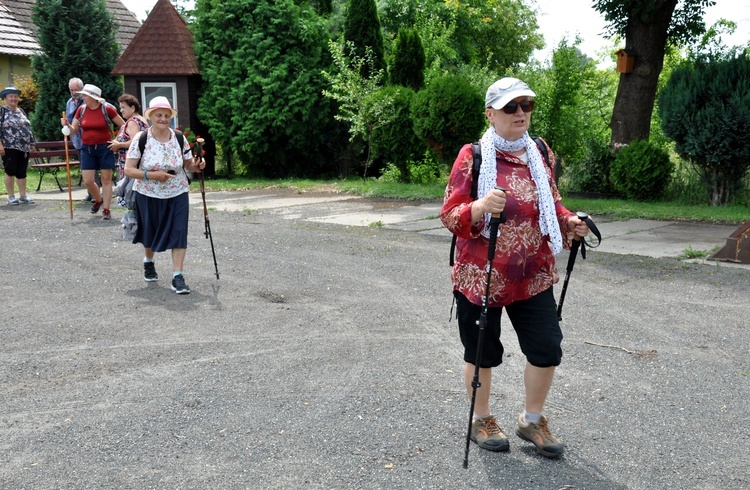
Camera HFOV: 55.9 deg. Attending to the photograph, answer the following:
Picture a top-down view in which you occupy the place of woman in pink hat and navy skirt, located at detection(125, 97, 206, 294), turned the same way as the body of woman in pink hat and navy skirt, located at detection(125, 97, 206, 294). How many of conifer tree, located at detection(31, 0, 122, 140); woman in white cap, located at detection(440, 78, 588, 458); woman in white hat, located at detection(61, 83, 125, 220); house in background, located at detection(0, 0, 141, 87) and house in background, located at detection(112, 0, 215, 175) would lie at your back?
4

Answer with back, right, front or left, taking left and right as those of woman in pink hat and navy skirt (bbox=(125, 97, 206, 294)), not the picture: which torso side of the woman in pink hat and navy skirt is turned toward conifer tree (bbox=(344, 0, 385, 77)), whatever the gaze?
back

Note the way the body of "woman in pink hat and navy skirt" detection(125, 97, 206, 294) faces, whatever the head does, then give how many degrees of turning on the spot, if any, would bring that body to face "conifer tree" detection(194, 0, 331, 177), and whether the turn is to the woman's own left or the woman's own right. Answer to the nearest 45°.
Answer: approximately 180°

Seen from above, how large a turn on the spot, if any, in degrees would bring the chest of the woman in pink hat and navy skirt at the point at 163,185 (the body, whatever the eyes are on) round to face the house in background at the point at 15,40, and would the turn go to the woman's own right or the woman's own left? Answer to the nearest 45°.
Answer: approximately 180°

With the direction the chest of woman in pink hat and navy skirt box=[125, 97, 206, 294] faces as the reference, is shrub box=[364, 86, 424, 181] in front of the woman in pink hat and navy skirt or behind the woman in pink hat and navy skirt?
behind

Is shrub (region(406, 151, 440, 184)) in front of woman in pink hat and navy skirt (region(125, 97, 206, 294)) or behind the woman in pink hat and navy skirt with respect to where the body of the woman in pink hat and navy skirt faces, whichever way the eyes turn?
behind

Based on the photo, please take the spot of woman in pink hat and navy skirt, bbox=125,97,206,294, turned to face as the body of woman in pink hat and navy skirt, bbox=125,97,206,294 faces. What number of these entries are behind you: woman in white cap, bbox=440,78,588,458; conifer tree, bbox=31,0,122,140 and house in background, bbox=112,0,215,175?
2

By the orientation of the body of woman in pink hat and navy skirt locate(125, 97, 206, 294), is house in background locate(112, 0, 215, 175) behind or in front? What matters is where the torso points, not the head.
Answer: behind

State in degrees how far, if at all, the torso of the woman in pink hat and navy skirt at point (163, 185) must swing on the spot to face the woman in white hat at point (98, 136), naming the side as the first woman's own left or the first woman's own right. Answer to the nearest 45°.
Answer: approximately 180°

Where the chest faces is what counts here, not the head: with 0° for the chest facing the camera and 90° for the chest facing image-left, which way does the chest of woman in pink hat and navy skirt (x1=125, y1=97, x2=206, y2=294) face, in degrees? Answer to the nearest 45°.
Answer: approximately 0°

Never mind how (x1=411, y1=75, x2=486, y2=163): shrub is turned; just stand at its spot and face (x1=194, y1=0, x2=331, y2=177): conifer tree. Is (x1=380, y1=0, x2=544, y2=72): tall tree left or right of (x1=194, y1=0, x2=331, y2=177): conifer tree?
right

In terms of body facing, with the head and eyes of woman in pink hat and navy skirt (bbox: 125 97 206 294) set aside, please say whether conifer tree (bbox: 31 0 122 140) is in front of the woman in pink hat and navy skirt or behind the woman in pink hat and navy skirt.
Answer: behind
